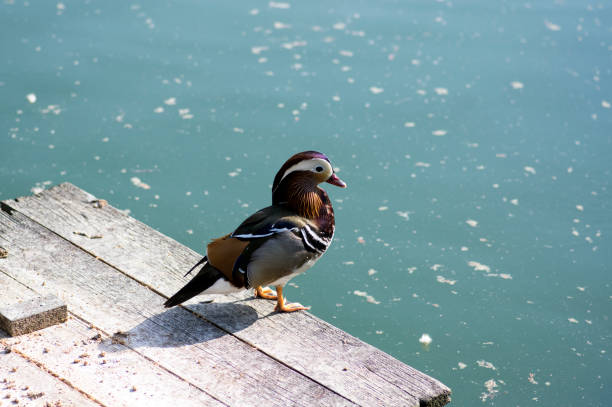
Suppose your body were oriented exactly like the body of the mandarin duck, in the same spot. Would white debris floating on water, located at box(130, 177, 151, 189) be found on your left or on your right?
on your left

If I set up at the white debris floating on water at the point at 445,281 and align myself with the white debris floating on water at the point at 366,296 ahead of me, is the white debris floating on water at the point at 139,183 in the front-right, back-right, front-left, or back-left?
front-right

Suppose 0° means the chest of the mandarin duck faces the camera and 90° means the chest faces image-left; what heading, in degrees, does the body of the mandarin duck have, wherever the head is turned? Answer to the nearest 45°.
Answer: approximately 270°

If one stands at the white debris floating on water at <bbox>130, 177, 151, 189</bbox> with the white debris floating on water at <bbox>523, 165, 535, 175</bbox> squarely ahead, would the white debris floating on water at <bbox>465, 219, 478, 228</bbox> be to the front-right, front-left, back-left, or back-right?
front-right

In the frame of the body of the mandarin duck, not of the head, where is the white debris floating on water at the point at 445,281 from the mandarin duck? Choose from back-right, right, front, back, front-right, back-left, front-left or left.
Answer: front-left

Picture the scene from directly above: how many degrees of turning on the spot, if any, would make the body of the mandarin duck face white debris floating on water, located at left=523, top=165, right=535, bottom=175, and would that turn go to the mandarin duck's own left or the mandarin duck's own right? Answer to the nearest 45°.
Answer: approximately 45° to the mandarin duck's own left

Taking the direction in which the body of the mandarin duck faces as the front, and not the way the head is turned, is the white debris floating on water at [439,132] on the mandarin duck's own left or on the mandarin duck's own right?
on the mandarin duck's own left

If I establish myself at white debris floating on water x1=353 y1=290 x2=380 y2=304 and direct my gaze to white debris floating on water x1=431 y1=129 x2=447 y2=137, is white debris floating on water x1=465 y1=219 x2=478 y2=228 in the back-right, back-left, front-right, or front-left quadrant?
front-right
